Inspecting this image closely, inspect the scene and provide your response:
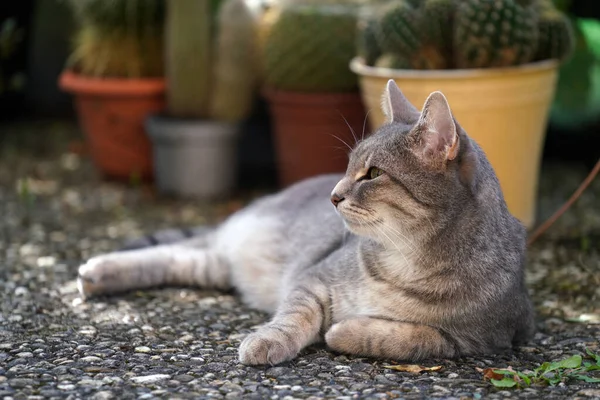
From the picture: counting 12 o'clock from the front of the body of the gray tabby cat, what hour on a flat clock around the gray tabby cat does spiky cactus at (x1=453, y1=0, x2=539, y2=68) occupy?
The spiky cactus is roughly at 8 o'clock from the gray tabby cat.

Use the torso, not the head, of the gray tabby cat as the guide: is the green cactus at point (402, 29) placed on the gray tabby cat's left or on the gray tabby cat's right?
on the gray tabby cat's left

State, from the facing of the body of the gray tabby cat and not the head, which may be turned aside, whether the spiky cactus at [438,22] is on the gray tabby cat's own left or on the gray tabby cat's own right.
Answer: on the gray tabby cat's own left

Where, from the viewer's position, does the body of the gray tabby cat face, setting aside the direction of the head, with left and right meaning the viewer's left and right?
facing the viewer and to the right of the viewer

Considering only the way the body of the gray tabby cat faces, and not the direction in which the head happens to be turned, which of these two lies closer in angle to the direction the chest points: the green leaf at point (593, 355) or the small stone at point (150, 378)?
the green leaf

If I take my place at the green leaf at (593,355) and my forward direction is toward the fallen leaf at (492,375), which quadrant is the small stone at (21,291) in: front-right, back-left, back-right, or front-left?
front-right

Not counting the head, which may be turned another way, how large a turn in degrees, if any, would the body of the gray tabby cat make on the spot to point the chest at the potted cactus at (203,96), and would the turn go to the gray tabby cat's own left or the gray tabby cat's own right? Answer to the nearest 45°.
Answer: approximately 135° to the gray tabby cat's own right

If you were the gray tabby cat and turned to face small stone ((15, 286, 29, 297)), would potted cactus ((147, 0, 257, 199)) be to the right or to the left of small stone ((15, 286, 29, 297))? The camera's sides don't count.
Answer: right

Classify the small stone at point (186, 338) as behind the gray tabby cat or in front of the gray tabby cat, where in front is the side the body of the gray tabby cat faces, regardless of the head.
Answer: behind

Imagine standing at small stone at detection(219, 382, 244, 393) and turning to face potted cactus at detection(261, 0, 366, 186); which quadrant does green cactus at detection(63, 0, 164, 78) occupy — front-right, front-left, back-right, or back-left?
front-left

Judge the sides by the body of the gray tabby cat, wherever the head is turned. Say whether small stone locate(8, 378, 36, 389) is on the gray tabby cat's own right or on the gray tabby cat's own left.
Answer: on the gray tabby cat's own right
